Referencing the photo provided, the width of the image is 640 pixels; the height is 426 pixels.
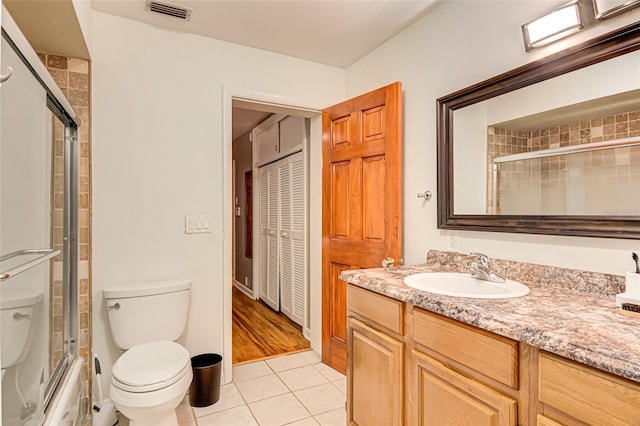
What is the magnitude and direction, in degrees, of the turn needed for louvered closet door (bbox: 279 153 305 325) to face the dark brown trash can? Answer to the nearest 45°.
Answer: approximately 45° to its left

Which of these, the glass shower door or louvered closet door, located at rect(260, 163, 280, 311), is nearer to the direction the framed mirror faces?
the glass shower door

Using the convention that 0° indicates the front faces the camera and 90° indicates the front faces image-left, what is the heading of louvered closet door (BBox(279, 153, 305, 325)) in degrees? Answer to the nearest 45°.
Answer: approximately 45°

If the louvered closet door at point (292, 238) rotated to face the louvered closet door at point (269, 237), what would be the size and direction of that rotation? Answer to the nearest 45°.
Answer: approximately 90° to its right

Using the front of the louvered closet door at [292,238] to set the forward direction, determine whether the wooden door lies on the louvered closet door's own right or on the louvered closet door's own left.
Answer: on the louvered closet door's own left

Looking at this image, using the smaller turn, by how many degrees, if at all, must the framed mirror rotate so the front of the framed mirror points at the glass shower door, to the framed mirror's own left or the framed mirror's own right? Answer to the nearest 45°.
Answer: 0° — it already faces it

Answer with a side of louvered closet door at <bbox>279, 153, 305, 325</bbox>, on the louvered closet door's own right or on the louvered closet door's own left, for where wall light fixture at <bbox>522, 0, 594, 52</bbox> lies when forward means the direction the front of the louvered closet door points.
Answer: on the louvered closet door's own left

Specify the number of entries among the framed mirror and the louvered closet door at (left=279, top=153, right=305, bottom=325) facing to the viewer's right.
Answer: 0
